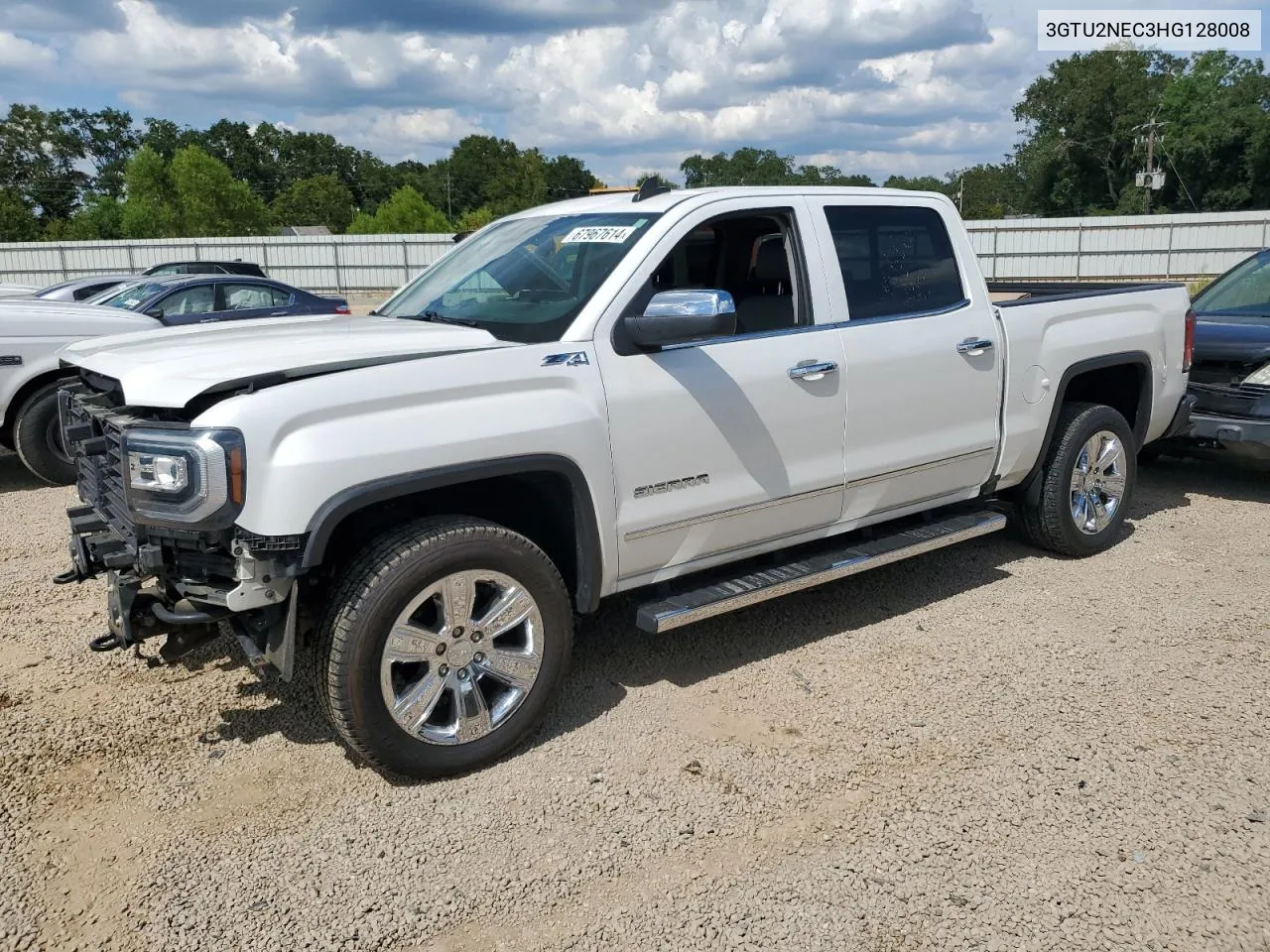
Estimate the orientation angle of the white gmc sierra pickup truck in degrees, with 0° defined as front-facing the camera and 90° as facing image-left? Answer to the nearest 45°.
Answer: approximately 45°

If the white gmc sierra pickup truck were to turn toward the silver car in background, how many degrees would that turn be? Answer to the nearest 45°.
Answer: approximately 90° to its right

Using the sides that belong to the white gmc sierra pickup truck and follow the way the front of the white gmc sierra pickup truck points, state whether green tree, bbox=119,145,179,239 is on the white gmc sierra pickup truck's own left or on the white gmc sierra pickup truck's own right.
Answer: on the white gmc sierra pickup truck's own right

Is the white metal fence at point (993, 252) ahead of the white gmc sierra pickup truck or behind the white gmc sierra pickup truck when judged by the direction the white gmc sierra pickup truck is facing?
behind

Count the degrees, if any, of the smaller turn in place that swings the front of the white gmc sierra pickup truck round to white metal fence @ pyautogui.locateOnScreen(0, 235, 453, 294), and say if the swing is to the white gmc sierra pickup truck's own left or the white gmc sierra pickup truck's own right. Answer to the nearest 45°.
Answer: approximately 135° to the white gmc sierra pickup truck's own right
